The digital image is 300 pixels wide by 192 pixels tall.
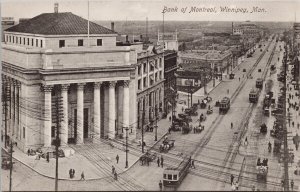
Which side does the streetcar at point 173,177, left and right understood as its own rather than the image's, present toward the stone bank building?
right

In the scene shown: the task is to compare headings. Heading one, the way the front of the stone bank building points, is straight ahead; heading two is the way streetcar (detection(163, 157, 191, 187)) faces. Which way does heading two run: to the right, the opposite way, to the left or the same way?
to the right

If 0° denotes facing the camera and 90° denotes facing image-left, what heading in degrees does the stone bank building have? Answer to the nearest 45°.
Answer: approximately 315°
